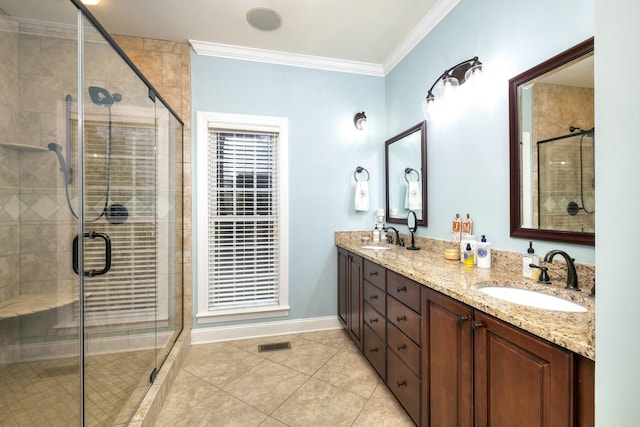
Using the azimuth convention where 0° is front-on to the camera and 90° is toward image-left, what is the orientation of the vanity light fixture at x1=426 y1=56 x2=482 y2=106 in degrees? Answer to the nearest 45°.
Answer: approximately 45°

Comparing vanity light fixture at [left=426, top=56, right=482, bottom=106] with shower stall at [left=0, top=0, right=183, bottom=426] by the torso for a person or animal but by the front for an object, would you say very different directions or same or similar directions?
very different directions

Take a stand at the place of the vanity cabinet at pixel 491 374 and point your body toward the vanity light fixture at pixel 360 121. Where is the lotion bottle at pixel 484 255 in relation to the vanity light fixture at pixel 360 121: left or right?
right

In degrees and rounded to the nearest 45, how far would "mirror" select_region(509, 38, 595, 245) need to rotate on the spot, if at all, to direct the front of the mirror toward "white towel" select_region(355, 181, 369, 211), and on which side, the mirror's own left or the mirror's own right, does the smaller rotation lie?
approximately 90° to the mirror's own right

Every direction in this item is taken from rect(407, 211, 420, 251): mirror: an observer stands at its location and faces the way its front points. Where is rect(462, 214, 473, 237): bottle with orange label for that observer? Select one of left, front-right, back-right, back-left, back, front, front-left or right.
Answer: left

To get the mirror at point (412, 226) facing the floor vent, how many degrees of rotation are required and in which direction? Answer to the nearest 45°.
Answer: approximately 45° to its right

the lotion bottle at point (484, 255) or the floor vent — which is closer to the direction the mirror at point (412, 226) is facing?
the floor vent

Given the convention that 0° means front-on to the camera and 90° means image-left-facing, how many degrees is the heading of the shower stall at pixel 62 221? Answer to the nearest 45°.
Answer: approximately 315°
